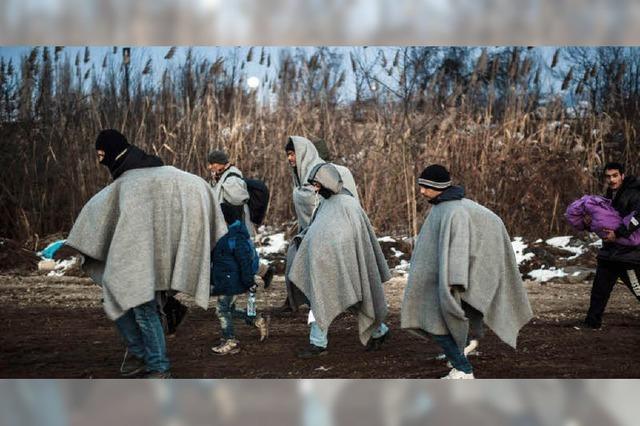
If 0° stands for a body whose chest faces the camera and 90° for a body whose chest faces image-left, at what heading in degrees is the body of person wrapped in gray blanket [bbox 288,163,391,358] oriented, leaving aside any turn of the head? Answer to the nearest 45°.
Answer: approximately 90°

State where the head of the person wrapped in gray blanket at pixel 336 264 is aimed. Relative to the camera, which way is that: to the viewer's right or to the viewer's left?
to the viewer's left

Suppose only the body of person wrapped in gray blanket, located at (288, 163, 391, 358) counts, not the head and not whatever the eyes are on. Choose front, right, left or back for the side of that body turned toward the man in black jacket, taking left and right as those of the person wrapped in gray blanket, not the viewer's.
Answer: back

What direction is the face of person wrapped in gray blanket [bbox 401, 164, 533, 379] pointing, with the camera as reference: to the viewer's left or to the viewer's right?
to the viewer's left

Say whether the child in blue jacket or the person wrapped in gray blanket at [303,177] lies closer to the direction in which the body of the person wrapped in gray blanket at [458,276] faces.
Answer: the child in blue jacket

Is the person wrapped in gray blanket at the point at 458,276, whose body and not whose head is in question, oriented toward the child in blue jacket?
yes

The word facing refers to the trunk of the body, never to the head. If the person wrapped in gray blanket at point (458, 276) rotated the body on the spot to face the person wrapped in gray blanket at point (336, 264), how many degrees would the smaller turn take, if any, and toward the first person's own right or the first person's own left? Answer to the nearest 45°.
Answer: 0° — they already face them

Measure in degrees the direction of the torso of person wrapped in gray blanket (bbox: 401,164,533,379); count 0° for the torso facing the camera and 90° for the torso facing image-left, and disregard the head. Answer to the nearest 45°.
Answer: approximately 90°
